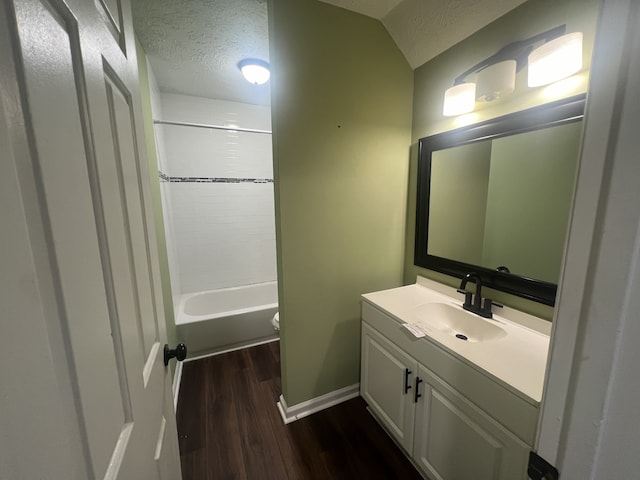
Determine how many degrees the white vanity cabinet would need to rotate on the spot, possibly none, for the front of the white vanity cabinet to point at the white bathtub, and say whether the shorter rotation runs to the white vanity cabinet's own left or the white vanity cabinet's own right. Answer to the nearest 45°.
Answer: approximately 45° to the white vanity cabinet's own right

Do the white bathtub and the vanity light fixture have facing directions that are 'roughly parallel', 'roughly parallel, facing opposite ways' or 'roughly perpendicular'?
roughly perpendicular

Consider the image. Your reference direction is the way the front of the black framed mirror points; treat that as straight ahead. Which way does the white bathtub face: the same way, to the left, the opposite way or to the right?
to the left

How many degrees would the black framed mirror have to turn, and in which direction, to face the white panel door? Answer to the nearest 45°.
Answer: approximately 45° to its left

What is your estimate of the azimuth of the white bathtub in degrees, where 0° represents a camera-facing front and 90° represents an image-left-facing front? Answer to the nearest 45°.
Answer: approximately 0°

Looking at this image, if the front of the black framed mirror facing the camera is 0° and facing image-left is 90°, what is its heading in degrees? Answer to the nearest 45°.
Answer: approximately 45°
